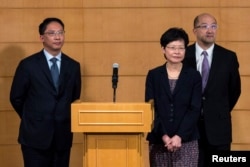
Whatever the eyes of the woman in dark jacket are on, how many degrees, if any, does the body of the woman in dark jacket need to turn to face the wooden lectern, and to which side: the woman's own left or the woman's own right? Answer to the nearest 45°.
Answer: approximately 45° to the woman's own right

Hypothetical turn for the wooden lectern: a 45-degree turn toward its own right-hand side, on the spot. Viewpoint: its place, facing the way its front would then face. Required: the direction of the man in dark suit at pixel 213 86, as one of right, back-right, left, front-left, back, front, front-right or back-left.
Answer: back

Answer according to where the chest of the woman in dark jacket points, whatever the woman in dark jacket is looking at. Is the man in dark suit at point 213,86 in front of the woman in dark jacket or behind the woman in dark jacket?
behind

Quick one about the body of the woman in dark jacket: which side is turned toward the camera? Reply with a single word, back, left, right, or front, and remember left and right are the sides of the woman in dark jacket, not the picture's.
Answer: front

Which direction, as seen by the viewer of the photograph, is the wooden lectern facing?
facing the viewer

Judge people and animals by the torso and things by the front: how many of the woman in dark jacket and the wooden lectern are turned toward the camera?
2

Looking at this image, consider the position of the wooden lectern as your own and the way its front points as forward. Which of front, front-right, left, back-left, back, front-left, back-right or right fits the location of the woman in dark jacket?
back-left
